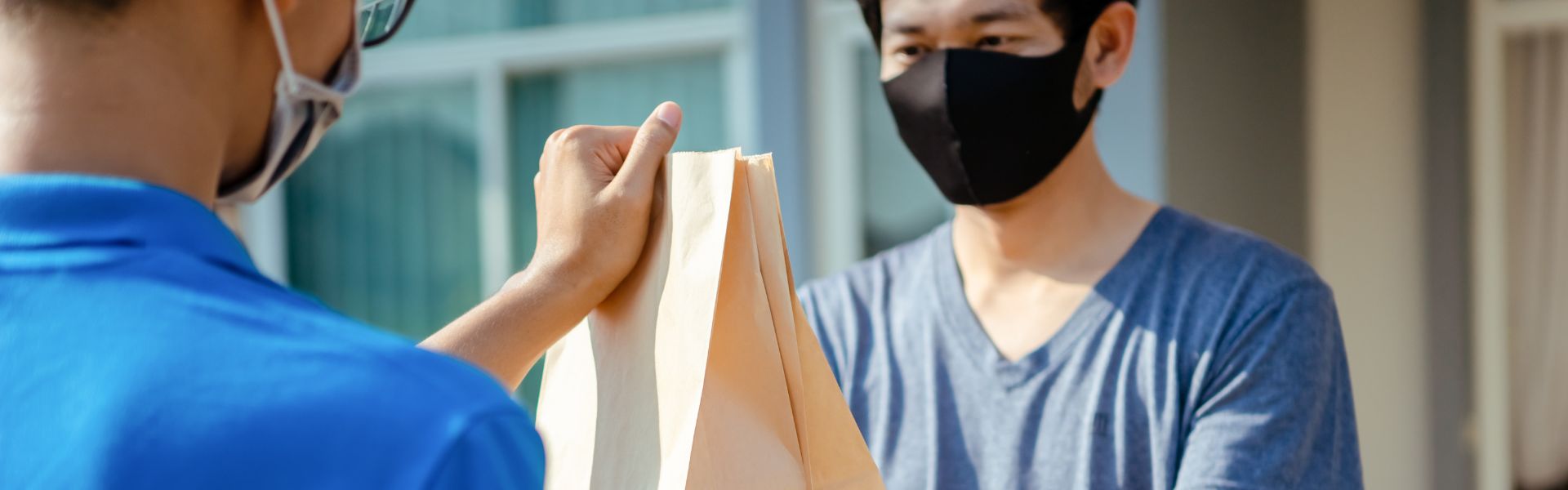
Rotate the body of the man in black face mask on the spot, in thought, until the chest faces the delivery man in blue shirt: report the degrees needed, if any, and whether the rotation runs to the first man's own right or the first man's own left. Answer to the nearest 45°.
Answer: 0° — they already face them

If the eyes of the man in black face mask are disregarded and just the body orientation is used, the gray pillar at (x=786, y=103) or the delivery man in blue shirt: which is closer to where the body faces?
the delivery man in blue shirt

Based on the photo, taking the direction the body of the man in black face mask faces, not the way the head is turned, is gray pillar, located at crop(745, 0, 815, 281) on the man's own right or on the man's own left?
on the man's own right

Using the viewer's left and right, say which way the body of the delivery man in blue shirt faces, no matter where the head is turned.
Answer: facing away from the viewer and to the right of the viewer

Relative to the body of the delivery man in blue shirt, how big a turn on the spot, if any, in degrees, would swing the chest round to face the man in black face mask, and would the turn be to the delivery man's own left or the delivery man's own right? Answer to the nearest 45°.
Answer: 0° — they already face them

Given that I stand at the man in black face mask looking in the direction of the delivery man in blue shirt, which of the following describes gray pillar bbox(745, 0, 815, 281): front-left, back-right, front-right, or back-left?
back-right

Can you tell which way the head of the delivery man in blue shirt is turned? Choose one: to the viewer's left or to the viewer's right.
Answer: to the viewer's right
